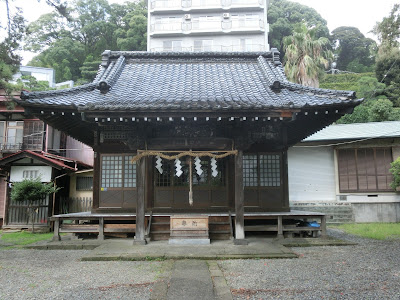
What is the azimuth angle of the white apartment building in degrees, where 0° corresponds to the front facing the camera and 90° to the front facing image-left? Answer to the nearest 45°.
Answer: approximately 0°

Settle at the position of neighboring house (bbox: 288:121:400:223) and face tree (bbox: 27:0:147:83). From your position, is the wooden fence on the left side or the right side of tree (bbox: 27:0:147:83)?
left

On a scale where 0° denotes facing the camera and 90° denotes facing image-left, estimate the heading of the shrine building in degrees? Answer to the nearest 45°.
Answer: approximately 0°

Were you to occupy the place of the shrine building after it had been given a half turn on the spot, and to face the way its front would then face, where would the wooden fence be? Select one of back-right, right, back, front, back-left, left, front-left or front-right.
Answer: front-left

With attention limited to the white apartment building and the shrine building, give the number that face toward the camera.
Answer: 2

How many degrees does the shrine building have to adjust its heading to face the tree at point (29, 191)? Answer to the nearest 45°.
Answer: approximately 135° to its right

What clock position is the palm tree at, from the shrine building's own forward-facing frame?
The palm tree is roughly at 7 o'clock from the shrine building.

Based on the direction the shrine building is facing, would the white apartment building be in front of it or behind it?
behind

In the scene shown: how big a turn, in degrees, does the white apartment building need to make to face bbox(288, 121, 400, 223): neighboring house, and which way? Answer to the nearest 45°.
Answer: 0° — it already faces it
